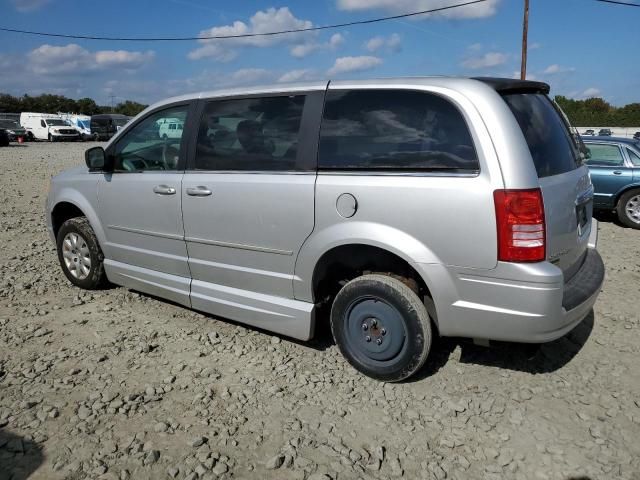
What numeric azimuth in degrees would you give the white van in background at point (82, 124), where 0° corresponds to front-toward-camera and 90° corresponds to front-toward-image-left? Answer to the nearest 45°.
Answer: approximately 315°

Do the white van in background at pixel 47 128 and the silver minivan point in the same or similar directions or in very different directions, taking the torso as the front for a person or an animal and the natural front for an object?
very different directions

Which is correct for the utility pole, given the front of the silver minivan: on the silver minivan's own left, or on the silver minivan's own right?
on the silver minivan's own right

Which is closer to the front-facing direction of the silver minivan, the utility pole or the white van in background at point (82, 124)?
the white van in background

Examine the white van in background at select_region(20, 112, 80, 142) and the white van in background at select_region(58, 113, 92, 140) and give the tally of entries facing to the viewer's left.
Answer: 0

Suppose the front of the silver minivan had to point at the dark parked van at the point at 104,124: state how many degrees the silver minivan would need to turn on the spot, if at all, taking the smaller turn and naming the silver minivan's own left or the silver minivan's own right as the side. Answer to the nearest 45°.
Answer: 0° — it already faces it
